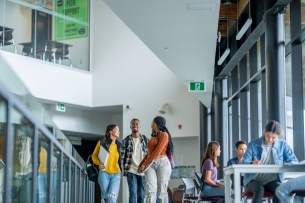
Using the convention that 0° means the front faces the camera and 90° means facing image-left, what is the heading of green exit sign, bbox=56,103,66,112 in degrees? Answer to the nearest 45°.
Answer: approximately 0°

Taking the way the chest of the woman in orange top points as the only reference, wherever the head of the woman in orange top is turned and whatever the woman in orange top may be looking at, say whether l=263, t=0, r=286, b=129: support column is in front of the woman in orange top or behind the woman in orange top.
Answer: behind

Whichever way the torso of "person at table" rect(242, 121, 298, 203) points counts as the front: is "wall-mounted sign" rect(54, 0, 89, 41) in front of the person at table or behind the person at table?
behind

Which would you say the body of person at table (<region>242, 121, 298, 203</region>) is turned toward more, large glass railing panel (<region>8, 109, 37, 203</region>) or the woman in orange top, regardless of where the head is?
the large glass railing panel

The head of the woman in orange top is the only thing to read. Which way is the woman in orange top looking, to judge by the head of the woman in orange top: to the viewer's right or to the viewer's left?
to the viewer's left

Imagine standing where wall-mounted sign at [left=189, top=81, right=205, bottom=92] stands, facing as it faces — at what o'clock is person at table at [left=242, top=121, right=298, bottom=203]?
The person at table is roughly at 12 o'clock from the wall-mounted sign.
